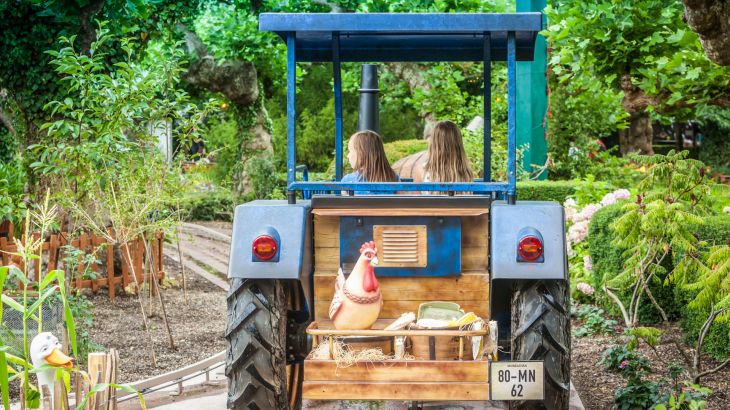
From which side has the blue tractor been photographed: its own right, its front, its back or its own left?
back

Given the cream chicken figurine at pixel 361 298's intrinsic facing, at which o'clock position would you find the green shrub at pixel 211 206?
The green shrub is roughly at 7 o'clock from the cream chicken figurine.

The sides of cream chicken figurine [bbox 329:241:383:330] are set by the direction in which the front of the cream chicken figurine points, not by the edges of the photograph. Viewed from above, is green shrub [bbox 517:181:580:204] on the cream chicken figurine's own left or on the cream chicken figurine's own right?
on the cream chicken figurine's own left

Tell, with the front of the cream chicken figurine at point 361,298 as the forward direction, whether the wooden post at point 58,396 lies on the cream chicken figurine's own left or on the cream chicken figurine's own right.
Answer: on the cream chicken figurine's own right

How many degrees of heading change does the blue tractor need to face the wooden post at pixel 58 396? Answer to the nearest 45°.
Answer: approximately 135° to its left

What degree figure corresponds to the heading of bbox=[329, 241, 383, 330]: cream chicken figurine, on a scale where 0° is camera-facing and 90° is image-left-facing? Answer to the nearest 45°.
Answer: approximately 315°

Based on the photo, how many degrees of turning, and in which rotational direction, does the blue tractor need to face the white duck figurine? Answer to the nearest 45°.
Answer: approximately 135° to its left

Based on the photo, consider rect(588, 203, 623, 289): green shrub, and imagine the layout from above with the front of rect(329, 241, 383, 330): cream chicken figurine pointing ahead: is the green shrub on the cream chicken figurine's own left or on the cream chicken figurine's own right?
on the cream chicken figurine's own left

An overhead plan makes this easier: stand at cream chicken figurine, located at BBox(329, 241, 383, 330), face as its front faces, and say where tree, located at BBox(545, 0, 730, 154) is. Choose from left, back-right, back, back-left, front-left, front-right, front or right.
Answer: left
